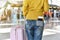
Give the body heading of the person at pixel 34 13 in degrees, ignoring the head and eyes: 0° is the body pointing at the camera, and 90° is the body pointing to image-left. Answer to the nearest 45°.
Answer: approximately 180°
